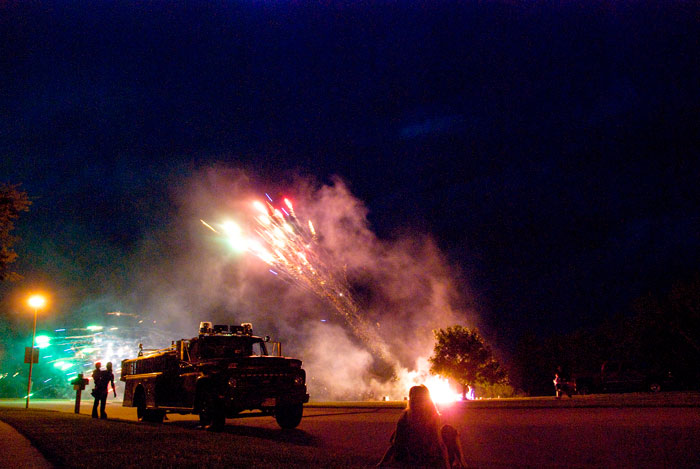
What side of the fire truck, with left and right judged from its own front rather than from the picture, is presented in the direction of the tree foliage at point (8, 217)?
back

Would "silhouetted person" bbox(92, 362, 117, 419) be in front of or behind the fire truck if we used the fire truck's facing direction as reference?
behind

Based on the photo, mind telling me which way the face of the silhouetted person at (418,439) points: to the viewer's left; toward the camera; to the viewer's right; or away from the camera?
away from the camera

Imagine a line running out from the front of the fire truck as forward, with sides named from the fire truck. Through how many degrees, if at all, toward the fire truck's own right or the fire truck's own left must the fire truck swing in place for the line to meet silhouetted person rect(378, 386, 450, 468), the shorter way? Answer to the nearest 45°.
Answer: approximately 45° to the fire truck's own right

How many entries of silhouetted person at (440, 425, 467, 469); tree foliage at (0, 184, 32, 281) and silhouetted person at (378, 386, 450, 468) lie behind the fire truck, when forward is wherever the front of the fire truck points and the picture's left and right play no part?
1

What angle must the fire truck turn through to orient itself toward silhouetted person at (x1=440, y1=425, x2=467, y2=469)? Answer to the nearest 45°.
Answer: approximately 45° to its right

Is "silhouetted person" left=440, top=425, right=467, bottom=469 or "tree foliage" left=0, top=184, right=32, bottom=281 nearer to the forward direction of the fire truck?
the silhouetted person
